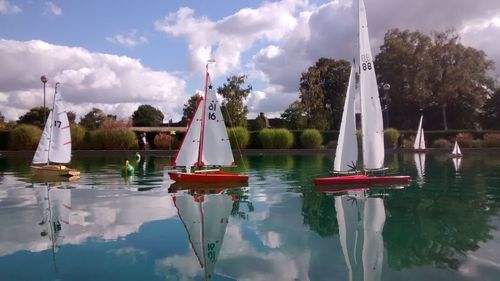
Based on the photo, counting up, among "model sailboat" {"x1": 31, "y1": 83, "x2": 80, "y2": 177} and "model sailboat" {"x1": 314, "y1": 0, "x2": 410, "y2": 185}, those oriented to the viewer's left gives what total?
2

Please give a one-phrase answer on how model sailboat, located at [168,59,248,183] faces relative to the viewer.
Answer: facing to the left of the viewer

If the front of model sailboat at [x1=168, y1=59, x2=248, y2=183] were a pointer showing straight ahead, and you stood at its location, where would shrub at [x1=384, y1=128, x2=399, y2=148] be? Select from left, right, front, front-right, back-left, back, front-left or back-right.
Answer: back-right

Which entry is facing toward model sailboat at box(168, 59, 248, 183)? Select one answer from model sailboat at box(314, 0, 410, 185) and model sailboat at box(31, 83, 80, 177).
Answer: model sailboat at box(314, 0, 410, 185)

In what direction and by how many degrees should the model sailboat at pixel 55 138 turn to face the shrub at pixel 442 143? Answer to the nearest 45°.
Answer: approximately 180°

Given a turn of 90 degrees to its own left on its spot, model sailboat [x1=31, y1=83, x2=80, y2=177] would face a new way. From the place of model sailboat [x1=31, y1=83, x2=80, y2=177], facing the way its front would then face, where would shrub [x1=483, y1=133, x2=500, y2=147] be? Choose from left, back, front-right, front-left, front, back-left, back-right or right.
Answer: left

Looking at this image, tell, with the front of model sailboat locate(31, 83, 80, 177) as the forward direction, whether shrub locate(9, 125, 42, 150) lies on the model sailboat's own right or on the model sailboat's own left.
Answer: on the model sailboat's own right

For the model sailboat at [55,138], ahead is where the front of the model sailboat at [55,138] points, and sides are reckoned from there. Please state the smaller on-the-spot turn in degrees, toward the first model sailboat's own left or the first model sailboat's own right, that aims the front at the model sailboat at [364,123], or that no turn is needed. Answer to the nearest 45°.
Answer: approximately 135° to the first model sailboat's own left

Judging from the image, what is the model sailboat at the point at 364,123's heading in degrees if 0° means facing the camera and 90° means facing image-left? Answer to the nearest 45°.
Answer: approximately 90°

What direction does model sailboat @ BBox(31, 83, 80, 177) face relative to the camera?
to the viewer's left
